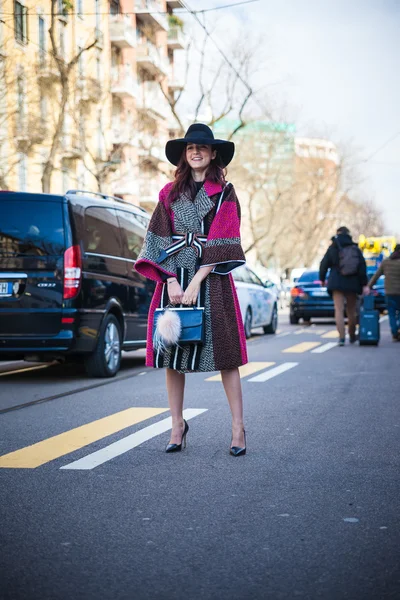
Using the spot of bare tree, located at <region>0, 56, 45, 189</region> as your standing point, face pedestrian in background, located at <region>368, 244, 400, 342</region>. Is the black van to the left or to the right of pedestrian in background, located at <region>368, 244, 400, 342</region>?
right

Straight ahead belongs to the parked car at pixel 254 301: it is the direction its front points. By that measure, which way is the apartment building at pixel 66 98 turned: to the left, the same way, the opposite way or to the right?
to the right

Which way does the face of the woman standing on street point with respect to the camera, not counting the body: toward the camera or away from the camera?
toward the camera

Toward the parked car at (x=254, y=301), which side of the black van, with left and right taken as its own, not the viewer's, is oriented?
front

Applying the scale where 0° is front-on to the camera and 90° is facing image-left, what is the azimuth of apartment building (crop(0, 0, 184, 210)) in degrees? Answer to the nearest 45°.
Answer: approximately 315°

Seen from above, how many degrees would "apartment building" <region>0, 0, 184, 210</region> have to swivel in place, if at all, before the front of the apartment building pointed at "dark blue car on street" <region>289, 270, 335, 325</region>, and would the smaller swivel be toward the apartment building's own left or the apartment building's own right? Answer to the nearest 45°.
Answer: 0° — it already faces it

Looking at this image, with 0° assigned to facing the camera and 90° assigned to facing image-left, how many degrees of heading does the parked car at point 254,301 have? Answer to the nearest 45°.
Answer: approximately 225°

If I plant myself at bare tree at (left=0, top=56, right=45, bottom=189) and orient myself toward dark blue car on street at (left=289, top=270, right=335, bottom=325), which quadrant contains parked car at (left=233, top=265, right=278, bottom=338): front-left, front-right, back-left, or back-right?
front-right

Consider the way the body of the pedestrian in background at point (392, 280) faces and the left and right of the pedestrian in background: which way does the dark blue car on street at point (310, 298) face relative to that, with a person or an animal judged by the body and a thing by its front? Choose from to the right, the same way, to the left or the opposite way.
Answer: the same way

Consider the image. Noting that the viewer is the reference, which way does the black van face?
facing away from the viewer and to the right of the viewer

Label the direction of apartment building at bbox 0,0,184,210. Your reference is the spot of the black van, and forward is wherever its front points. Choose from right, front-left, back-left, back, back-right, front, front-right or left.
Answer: front-left

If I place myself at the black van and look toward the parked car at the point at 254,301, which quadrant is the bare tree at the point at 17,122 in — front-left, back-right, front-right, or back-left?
front-left

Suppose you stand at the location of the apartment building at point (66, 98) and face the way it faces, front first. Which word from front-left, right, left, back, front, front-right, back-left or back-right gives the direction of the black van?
front-right
